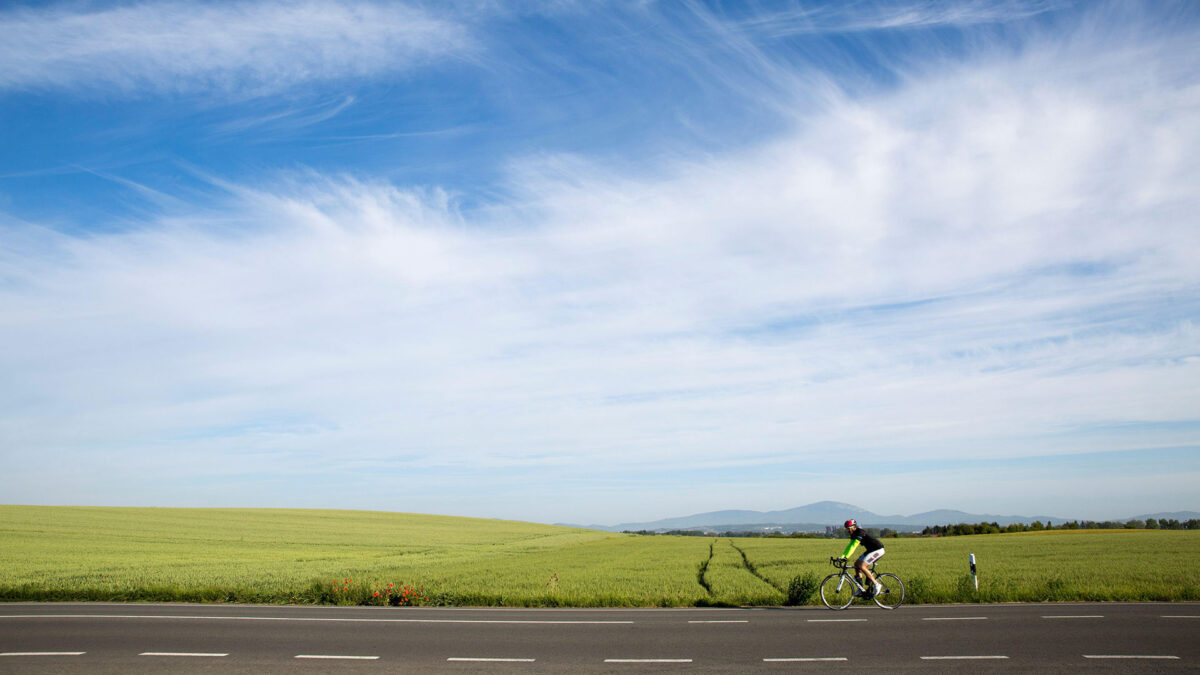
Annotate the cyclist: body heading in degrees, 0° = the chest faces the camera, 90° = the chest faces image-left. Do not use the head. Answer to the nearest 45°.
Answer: approximately 90°

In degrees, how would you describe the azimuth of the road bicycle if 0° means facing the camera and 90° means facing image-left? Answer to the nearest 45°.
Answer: approximately 90°
